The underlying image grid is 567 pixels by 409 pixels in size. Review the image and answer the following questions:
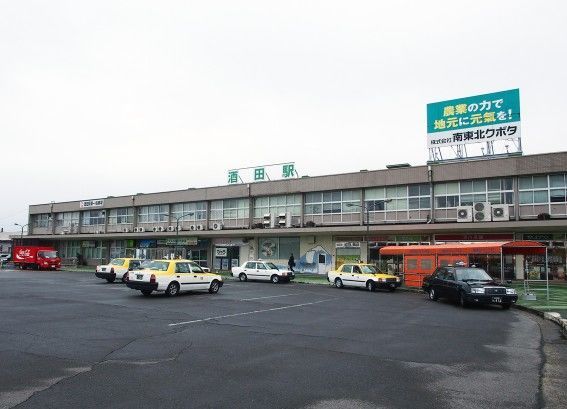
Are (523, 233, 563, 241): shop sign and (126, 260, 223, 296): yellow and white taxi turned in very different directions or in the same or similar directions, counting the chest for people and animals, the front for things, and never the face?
very different directions

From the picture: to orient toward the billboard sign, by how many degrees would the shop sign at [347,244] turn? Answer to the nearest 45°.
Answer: approximately 45° to its left

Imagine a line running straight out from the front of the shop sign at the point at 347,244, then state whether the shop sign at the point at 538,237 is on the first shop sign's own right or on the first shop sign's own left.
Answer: on the first shop sign's own left

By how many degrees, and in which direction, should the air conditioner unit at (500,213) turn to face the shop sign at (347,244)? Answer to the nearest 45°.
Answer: approximately 90° to its right
